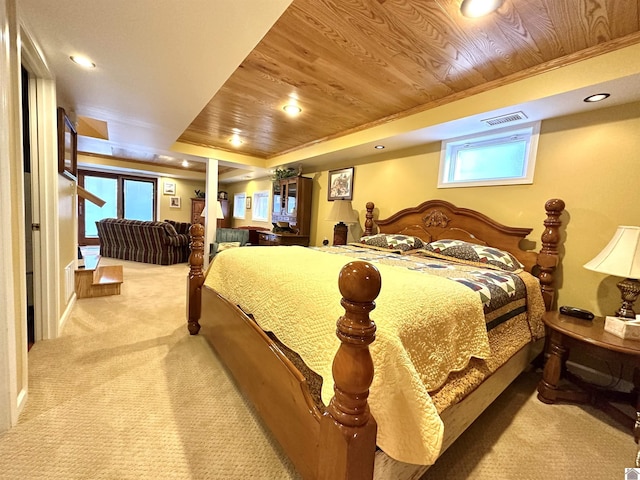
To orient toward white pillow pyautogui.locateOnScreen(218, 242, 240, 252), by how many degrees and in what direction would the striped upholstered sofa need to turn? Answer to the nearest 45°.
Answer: approximately 90° to its right

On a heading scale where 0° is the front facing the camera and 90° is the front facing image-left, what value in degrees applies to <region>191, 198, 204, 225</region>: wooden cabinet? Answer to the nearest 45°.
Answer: approximately 0°

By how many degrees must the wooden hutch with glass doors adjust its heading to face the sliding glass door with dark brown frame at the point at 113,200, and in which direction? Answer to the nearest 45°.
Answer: approximately 90° to its right

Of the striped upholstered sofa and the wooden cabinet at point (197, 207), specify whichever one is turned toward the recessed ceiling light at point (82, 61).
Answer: the wooden cabinet

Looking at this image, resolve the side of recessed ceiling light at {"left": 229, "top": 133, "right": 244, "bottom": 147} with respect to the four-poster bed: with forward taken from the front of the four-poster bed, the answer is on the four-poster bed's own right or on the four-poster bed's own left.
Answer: on the four-poster bed's own right

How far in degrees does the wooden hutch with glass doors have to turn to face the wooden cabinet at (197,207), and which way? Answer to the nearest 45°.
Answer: approximately 90° to its right

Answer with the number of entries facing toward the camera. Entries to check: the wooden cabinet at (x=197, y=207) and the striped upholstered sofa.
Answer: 1

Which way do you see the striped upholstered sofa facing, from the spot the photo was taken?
facing away from the viewer and to the right of the viewer
